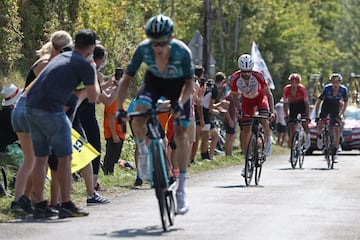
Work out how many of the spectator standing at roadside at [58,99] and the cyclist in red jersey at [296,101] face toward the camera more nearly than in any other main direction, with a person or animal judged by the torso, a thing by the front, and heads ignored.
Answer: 1

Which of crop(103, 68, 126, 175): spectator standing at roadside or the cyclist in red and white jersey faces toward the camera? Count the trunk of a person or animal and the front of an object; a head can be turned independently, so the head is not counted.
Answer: the cyclist in red and white jersey

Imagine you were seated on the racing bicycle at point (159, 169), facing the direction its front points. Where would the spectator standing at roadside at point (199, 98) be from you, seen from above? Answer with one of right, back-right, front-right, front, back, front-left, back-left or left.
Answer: back

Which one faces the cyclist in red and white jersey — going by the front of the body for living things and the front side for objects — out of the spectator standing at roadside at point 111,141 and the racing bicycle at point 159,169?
the spectator standing at roadside

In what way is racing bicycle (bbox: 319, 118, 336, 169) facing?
toward the camera

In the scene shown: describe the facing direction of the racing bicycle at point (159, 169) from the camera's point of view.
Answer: facing the viewer

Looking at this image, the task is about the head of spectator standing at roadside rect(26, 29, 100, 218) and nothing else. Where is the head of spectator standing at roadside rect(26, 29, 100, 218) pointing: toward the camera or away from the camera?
away from the camera

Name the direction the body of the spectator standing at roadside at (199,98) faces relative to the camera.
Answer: to the viewer's right

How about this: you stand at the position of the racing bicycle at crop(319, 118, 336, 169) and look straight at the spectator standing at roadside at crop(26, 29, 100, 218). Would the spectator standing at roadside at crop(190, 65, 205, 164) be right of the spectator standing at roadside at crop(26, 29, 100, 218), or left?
right

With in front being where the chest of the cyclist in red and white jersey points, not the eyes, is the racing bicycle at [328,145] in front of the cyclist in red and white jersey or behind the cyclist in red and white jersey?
behind

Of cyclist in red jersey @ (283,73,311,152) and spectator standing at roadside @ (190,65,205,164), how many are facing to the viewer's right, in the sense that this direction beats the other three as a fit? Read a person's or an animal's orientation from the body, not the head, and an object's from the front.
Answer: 1

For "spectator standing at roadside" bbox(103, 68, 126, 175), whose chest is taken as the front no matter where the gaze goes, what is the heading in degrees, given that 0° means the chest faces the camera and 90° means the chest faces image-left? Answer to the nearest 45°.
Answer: approximately 270°

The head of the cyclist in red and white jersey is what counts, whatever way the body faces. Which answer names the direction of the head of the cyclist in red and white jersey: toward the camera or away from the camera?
toward the camera

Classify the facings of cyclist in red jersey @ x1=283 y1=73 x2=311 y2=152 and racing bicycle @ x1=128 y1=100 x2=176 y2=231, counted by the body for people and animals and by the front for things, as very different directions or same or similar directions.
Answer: same or similar directions

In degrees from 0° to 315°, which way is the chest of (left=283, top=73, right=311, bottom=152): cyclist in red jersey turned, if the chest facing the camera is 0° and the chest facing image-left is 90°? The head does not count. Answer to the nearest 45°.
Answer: approximately 0°

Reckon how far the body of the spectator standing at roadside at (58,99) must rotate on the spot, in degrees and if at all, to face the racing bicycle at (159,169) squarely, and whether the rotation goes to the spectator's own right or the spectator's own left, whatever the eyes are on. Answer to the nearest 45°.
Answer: approximately 90° to the spectator's own right
